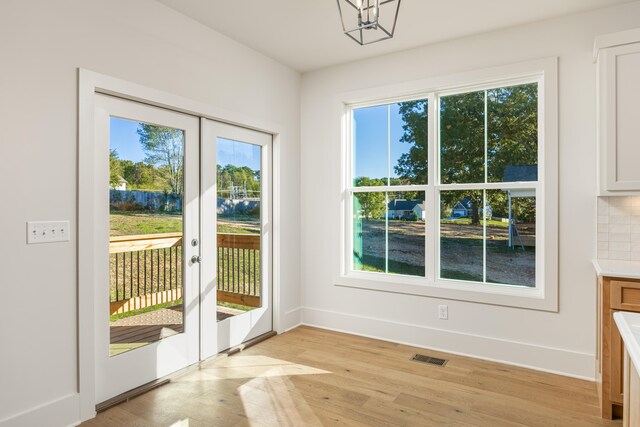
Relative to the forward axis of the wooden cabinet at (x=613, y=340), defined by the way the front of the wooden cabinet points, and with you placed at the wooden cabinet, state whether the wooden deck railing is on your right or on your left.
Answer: on your right

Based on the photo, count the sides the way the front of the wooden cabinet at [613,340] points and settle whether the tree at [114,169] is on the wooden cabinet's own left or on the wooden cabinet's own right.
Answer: on the wooden cabinet's own right

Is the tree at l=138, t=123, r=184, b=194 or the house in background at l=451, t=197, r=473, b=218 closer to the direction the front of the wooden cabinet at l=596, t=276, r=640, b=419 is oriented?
the tree

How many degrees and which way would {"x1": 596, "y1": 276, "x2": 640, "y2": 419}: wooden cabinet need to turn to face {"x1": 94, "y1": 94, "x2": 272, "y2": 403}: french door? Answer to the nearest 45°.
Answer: approximately 45° to its right
